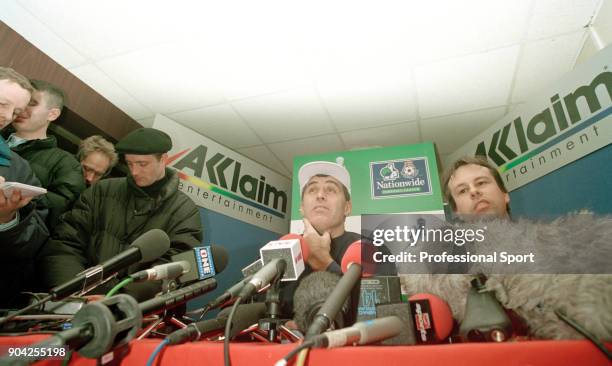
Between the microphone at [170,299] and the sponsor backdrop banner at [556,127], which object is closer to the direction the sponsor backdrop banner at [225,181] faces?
the sponsor backdrop banner

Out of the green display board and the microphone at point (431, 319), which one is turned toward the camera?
the green display board

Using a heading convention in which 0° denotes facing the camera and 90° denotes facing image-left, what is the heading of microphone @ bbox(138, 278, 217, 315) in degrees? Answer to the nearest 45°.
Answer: approximately 225°

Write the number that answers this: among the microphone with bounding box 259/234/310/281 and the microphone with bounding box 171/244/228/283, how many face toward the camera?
0

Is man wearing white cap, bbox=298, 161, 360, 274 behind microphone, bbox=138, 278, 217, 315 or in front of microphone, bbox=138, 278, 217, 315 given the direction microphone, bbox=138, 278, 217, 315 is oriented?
in front

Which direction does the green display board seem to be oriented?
toward the camera

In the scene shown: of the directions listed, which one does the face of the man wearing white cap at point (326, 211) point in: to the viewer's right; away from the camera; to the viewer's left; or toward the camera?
toward the camera
